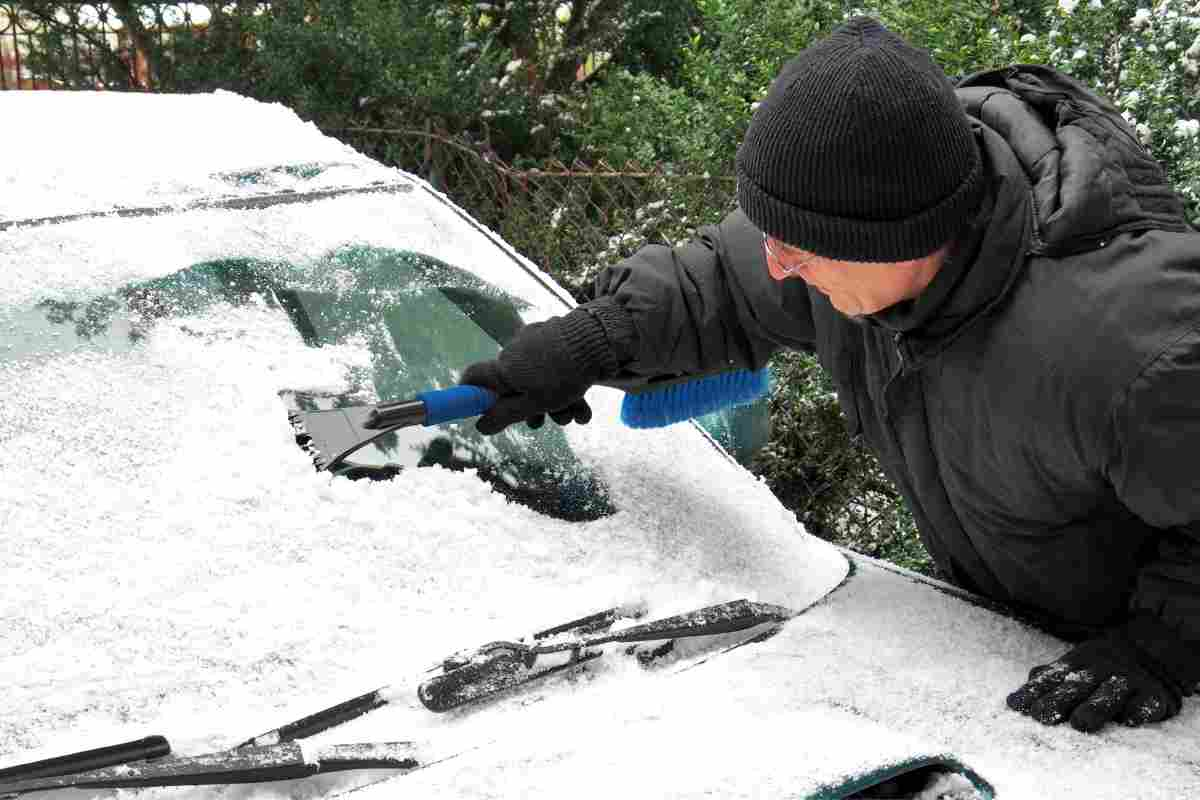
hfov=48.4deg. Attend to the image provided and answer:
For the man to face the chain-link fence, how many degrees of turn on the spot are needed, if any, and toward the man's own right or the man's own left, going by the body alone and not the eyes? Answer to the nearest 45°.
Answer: approximately 135° to the man's own right

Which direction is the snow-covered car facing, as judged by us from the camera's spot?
facing the viewer and to the right of the viewer

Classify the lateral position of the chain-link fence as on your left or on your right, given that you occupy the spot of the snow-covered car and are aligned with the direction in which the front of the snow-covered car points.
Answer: on your left

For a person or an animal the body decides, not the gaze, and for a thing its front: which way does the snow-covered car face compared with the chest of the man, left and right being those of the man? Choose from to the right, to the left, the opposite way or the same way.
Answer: to the left

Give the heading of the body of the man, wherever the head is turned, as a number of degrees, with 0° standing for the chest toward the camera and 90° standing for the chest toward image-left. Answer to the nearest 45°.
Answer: approximately 45°

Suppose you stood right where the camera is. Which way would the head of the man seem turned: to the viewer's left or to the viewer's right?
to the viewer's left
